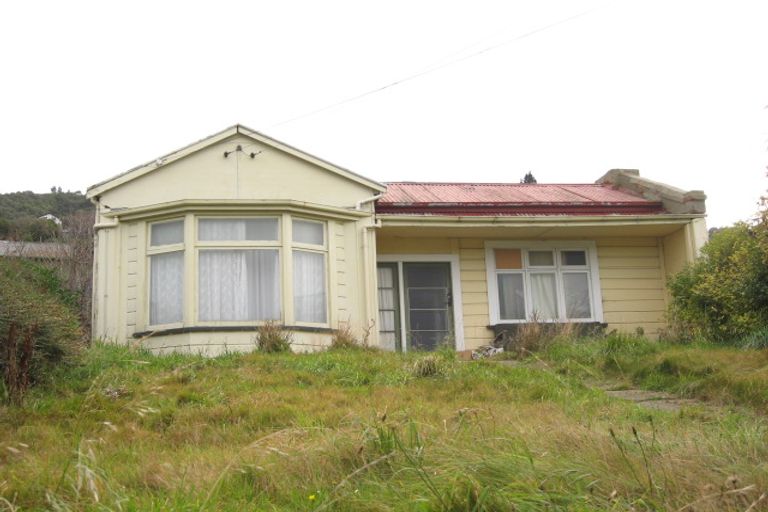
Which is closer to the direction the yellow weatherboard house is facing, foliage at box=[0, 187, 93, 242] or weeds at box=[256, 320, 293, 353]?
the weeds

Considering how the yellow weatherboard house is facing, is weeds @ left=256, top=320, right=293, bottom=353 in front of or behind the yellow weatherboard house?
in front

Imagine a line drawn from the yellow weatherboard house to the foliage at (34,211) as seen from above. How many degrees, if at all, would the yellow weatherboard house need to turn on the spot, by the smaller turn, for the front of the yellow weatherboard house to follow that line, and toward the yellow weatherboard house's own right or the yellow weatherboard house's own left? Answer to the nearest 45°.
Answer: approximately 135° to the yellow weatherboard house's own right

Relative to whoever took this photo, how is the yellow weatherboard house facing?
facing the viewer

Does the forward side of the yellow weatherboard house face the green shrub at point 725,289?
no
